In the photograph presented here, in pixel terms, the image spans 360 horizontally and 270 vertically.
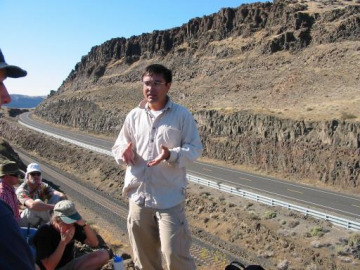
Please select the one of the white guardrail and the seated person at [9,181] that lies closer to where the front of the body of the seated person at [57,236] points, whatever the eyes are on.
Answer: the white guardrail

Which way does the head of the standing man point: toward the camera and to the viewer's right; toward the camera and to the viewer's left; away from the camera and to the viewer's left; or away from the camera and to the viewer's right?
toward the camera and to the viewer's left

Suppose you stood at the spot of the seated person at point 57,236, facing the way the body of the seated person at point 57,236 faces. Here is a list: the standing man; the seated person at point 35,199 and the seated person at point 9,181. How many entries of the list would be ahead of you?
1

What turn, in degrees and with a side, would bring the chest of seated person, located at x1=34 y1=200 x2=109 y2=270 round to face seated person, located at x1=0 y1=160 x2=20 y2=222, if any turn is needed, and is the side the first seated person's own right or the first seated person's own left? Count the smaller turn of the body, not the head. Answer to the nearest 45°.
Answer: approximately 180°

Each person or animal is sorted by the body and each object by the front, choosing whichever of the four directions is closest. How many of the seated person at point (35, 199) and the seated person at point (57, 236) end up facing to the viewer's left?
0

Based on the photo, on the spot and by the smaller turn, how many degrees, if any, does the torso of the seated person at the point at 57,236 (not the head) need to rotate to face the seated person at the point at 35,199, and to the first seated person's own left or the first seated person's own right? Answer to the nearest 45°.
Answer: approximately 135° to the first seated person's own left

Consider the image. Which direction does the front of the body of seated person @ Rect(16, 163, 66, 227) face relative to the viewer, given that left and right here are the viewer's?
facing the viewer and to the right of the viewer

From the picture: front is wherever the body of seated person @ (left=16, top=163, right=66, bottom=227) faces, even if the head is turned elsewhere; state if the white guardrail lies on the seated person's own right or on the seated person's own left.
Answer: on the seated person's own left

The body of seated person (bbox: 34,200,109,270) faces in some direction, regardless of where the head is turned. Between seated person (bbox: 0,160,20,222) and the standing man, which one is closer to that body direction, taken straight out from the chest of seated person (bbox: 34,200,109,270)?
the standing man

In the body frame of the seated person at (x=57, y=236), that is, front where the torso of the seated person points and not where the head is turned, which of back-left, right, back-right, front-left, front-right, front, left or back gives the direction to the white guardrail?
left

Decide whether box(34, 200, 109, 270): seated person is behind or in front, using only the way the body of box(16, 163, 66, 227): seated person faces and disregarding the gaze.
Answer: in front

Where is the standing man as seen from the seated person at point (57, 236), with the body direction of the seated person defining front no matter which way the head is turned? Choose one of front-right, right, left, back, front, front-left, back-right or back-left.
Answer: front

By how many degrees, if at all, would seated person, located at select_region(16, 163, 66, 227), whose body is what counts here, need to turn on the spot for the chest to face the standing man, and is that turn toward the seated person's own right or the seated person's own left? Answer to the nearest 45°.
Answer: approximately 45° to the seated person's own right

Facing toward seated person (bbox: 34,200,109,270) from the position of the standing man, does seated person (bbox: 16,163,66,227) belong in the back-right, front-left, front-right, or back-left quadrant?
front-right
